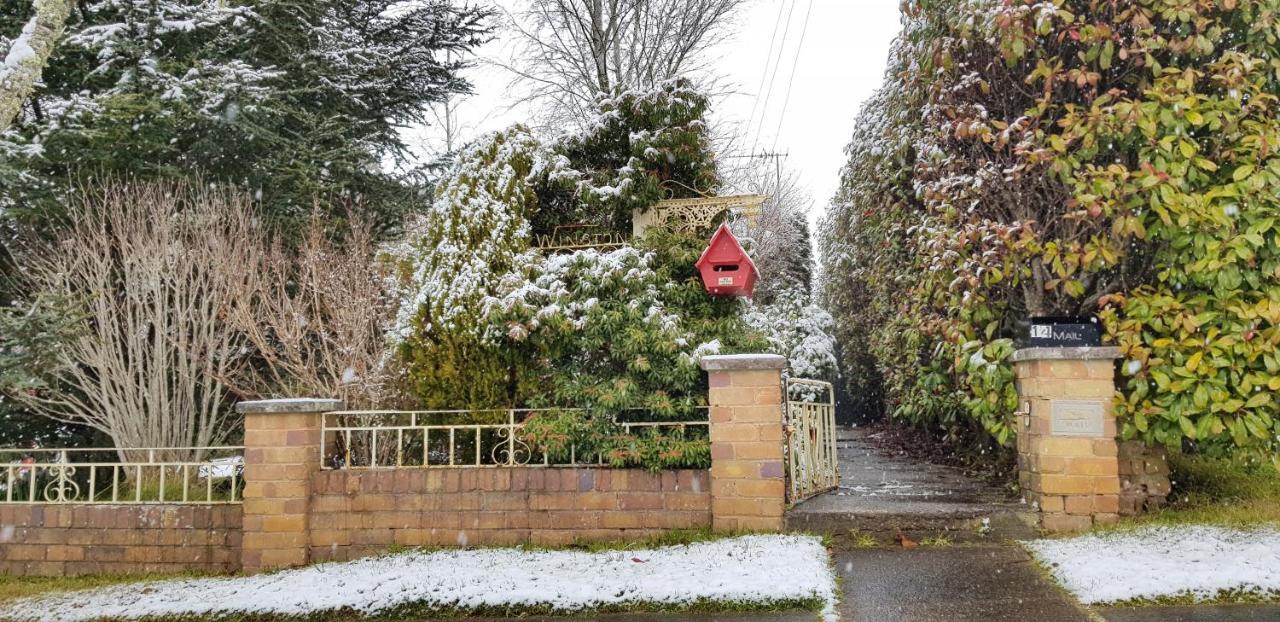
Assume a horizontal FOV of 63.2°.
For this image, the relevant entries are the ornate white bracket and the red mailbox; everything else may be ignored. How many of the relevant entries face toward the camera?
2

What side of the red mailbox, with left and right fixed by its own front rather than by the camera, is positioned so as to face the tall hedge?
left

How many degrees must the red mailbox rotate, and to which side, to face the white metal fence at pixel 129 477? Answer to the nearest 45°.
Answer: approximately 90° to its right

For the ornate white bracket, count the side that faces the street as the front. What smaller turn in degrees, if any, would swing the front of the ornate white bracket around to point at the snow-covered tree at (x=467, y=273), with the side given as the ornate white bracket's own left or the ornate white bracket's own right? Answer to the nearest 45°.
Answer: approximately 90° to the ornate white bracket's own right

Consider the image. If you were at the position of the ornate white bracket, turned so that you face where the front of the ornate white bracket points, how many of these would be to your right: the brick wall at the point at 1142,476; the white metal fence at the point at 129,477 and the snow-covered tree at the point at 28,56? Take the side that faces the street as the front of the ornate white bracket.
2

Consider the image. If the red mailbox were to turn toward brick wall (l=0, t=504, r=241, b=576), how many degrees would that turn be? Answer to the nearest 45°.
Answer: approximately 90° to its right

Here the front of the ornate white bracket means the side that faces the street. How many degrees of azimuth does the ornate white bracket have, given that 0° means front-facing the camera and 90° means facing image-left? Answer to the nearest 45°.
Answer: approximately 0°

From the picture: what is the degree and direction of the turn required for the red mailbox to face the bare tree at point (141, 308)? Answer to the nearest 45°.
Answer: approximately 90° to its right

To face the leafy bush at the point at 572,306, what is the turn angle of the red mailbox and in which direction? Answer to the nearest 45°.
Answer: approximately 90° to its right

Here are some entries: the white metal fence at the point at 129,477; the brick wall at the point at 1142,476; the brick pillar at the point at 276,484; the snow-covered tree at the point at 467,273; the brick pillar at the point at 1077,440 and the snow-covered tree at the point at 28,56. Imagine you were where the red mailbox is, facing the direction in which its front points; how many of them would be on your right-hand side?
4
